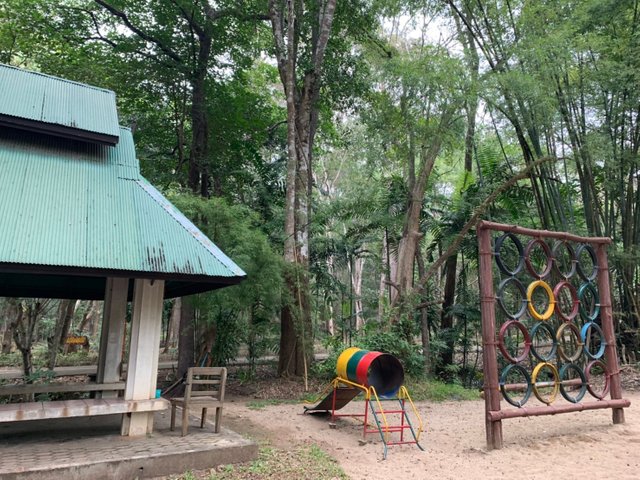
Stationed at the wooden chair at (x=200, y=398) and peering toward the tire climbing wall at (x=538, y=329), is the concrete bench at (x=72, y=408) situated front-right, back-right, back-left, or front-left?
back-right

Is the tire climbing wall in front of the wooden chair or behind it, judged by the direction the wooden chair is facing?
behind
